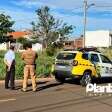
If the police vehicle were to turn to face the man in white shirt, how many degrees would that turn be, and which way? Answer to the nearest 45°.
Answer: approximately 180°

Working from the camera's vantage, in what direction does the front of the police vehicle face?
facing away from the viewer and to the right of the viewer
